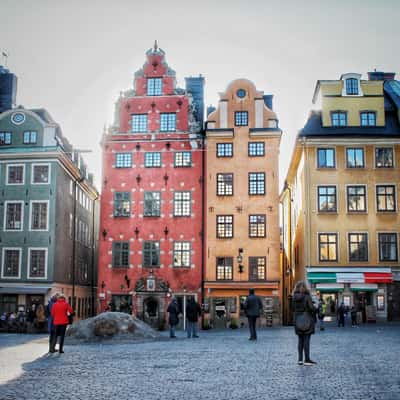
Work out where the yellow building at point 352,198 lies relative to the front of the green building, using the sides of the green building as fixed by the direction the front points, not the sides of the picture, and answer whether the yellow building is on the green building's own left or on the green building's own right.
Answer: on the green building's own left

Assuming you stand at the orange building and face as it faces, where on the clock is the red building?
The red building is roughly at 3 o'clock from the orange building.

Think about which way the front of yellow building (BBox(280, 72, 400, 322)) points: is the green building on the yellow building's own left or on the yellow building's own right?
on the yellow building's own right

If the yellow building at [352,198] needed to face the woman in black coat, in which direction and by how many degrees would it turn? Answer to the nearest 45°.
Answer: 0° — it already faces them

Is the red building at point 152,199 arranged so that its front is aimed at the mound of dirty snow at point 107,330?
yes

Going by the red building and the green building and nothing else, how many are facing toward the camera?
2

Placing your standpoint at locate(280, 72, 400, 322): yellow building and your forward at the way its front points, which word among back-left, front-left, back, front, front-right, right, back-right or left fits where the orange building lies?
right

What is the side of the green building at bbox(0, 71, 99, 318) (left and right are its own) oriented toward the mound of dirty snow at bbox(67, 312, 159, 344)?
front

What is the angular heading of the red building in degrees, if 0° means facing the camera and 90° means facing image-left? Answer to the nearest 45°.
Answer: approximately 0°
